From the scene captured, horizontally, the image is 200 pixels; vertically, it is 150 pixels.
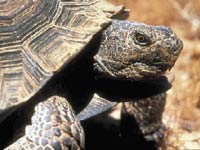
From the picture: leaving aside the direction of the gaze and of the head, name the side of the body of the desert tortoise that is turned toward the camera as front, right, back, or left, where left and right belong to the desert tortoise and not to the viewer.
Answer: right
